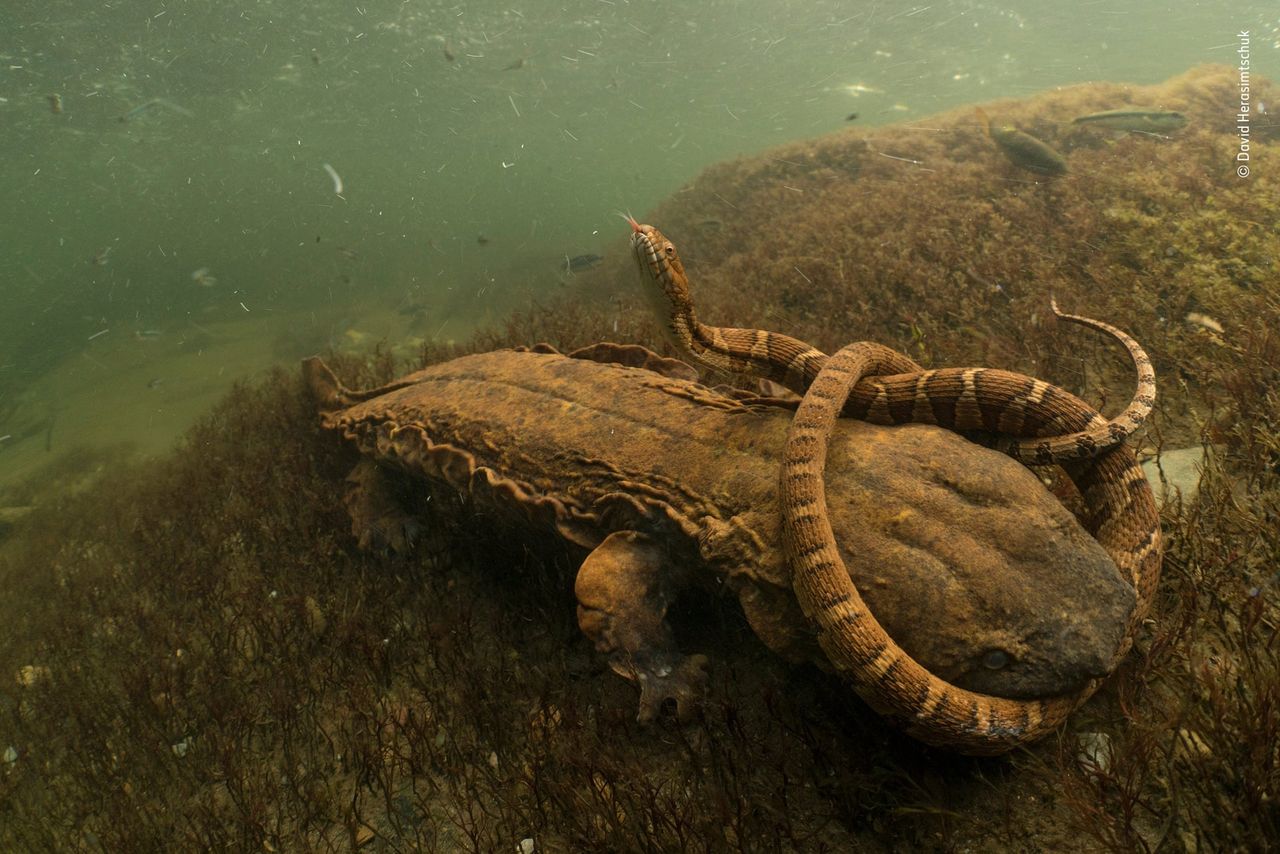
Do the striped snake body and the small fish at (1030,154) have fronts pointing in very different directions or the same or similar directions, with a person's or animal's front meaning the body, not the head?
very different directions

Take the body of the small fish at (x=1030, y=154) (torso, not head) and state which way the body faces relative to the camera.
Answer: to the viewer's right

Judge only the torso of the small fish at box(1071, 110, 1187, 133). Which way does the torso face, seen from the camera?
to the viewer's right

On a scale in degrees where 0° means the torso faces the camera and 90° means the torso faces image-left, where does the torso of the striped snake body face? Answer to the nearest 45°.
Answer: approximately 90°

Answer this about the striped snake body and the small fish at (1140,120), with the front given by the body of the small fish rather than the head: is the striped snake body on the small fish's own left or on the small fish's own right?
on the small fish's own right
